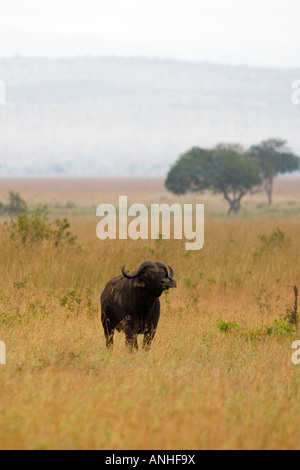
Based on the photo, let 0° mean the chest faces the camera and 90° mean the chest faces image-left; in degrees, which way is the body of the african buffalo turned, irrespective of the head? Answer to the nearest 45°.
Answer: approximately 315°

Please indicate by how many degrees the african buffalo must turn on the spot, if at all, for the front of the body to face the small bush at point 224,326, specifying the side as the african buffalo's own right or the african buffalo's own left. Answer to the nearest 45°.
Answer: approximately 90° to the african buffalo's own left
